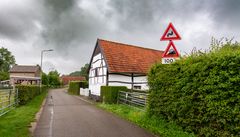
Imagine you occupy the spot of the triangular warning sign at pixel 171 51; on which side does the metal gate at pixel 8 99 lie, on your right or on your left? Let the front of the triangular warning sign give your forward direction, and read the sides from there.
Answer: on your right

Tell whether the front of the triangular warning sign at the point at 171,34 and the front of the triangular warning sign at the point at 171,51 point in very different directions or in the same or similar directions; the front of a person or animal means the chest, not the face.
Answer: same or similar directions

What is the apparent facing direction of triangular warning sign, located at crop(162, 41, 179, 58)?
toward the camera

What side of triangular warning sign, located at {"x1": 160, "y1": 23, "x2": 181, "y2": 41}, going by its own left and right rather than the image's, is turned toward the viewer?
front

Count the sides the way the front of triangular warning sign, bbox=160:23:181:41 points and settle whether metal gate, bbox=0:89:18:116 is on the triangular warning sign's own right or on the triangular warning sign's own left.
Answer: on the triangular warning sign's own right

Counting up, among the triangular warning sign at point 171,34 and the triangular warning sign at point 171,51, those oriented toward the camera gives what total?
2

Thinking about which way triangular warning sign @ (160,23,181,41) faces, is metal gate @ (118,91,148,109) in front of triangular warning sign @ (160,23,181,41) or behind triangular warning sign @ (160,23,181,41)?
behind

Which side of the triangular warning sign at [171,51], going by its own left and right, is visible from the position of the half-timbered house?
back
